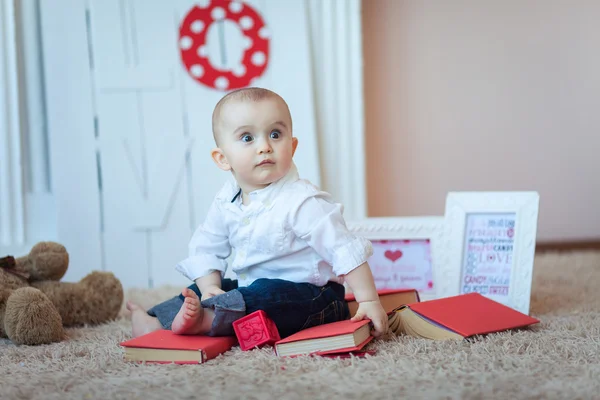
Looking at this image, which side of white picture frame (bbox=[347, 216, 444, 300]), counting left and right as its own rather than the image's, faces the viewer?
front

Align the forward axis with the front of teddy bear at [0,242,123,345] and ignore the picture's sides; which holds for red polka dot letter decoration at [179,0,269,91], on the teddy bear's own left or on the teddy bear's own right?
on the teddy bear's own left

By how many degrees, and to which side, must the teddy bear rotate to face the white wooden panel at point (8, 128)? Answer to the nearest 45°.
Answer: approximately 135° to its left

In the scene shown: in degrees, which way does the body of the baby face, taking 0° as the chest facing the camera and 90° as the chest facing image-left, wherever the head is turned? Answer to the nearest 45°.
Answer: approximately 45°

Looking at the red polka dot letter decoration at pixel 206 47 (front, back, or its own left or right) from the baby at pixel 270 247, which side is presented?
front

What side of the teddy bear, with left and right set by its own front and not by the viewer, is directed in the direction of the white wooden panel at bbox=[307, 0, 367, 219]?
left

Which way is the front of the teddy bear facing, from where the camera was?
facing the viewer and to the right of the viewer

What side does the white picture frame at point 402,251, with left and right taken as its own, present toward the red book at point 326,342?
front
